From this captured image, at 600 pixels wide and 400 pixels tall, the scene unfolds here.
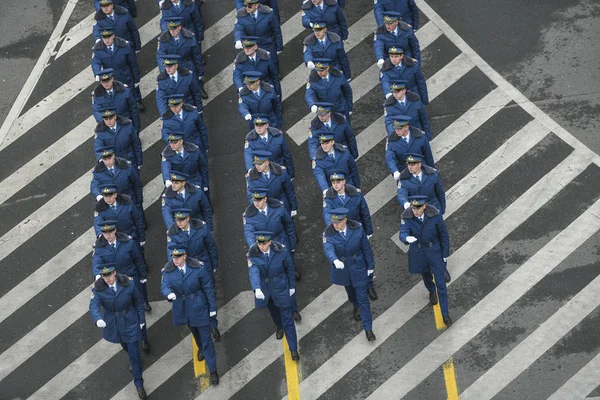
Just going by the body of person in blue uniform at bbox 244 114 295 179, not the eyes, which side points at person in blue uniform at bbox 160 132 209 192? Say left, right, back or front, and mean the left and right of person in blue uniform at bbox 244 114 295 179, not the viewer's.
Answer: right

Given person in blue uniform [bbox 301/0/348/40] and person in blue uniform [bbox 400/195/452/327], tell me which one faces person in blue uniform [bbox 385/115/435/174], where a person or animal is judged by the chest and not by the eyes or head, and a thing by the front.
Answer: person in blue uniform [bbox 301/0/348/40]

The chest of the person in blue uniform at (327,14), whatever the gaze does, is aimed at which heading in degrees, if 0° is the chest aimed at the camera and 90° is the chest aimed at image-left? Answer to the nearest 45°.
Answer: approximately 0°

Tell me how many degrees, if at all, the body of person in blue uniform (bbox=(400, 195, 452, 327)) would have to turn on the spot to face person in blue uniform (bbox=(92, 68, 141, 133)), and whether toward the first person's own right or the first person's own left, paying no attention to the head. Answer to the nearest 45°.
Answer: approximately 135° to the first person's own right

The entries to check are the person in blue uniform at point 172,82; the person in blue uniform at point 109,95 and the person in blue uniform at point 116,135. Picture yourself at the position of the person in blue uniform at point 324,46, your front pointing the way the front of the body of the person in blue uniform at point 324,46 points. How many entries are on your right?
3

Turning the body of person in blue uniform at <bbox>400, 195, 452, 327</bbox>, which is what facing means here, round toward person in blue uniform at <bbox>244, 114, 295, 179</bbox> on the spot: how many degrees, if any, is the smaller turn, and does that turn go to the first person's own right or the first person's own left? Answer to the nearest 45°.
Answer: approximately 135° to the first person's own right
